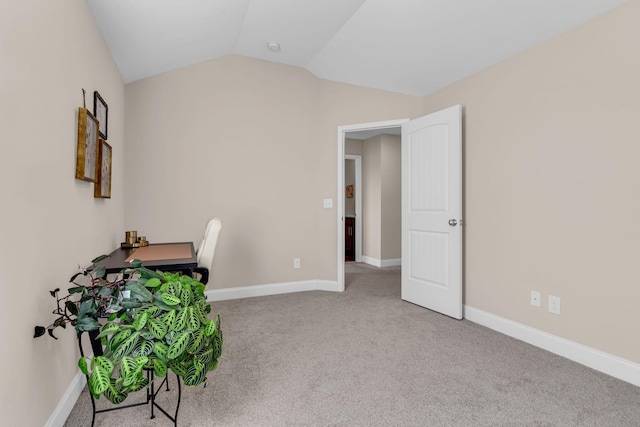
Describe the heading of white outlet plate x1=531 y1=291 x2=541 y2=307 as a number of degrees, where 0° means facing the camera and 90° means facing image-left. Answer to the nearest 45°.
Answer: approximately 45°

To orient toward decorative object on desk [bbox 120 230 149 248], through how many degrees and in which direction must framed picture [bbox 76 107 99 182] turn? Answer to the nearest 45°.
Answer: approximately 90° to its left

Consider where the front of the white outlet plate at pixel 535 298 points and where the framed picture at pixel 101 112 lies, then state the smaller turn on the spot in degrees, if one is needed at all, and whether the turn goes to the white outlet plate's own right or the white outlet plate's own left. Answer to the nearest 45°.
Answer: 0° — it already faces it

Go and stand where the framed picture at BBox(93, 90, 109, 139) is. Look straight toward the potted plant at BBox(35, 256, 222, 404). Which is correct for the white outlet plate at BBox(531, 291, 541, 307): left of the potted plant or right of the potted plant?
left

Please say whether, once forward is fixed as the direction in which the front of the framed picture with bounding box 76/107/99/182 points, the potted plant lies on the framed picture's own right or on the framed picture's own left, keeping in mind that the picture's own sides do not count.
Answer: on the framed picture's own right

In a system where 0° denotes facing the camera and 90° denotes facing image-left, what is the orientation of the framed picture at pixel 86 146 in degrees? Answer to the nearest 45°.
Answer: approximately 270°

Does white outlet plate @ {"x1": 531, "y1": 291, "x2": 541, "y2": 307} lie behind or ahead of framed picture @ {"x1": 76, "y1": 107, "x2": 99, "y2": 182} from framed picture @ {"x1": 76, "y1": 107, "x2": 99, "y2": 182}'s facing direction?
ahead

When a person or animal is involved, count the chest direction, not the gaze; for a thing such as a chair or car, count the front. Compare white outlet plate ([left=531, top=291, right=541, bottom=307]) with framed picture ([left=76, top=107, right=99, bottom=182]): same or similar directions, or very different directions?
very different directions

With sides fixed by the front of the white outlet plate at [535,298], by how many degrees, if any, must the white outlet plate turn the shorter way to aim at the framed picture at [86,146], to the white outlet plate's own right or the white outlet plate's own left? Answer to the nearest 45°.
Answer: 0° — it already faces it

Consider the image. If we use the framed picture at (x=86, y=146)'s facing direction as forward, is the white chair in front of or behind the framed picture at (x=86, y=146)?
in front

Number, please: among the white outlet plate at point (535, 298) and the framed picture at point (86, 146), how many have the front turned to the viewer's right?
1
